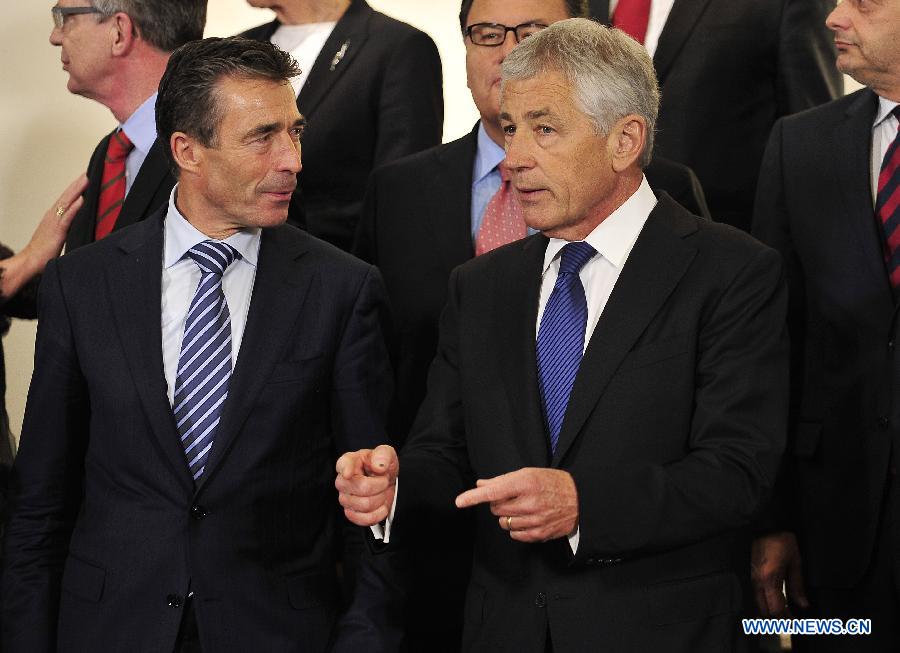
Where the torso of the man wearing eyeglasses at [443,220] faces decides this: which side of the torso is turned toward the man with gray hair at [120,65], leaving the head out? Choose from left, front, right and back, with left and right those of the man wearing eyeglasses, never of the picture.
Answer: right

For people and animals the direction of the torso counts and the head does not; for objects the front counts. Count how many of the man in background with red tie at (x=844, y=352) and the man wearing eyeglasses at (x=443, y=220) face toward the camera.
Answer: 2

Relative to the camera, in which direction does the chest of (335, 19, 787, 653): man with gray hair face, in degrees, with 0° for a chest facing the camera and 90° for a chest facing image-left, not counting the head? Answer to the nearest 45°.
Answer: approximately 45°

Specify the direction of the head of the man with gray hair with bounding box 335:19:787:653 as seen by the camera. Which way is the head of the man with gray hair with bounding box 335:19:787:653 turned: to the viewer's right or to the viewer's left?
to the viewer's left

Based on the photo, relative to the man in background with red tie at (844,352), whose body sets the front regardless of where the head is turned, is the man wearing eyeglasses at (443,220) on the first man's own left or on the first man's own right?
on the first man's own right

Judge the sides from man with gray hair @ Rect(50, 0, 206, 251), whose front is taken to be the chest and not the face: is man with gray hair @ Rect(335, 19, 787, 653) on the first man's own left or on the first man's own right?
on the first man's own left

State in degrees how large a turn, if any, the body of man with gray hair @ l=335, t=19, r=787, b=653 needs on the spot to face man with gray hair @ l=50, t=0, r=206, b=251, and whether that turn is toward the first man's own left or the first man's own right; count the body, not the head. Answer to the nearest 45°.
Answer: approximately 90° to the first man's own right

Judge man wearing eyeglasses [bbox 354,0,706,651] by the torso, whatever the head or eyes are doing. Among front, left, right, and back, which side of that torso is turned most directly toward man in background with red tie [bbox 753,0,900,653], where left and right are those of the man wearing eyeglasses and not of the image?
left

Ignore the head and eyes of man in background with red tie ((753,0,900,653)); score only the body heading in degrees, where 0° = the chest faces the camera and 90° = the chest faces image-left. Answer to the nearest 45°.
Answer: approximately 0°

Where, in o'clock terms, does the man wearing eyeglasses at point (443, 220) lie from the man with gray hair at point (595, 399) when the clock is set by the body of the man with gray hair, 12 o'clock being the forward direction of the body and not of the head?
The man wearing eyeglasses is roughly at 4 o'clock from the man with gray hair.
